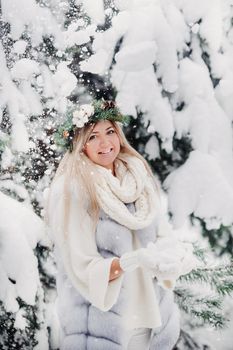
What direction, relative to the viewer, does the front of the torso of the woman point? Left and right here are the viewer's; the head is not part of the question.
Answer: facing the viewer and to the right of the viewer
